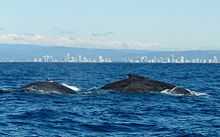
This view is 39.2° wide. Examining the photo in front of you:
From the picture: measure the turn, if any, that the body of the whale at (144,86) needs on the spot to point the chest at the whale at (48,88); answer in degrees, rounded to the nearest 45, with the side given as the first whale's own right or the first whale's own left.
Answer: approximately 180°

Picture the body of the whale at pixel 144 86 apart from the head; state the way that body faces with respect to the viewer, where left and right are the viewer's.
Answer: facing to the right of the viewer
